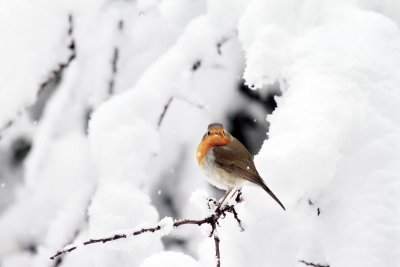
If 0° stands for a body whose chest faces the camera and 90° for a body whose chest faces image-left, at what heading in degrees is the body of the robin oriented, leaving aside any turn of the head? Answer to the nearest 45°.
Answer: approximately 90°
